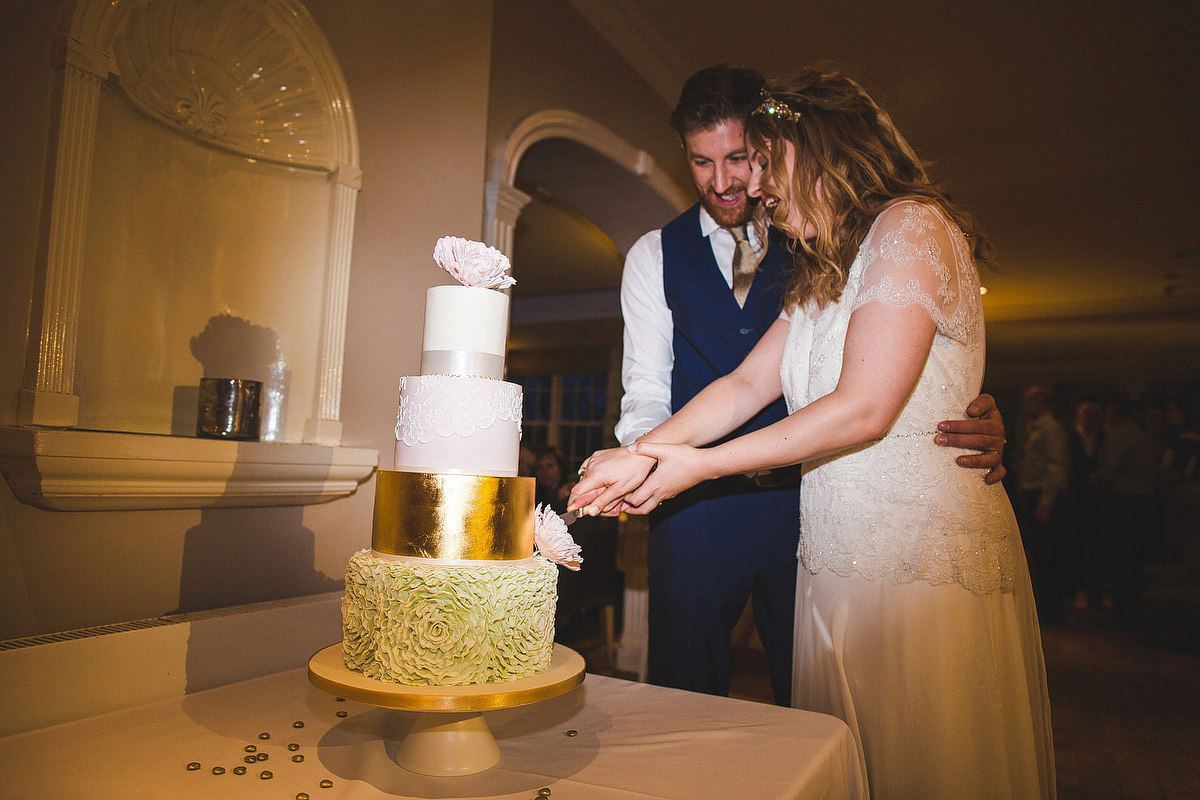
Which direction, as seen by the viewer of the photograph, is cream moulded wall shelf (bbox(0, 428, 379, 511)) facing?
facing the viewer and to the right of the viewer

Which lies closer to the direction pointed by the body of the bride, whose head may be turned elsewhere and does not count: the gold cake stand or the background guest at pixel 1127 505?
the gold cake stand

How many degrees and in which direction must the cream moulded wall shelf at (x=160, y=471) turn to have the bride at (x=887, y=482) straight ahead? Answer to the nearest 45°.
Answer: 0° — it already faces them

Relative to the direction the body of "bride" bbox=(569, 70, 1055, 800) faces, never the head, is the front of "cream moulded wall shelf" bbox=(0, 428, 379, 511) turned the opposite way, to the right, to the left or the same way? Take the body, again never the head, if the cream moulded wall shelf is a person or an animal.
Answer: the opposite way

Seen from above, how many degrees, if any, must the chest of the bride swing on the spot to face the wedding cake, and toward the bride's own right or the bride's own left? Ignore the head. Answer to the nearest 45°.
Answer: approximately 45° to the bride's own left

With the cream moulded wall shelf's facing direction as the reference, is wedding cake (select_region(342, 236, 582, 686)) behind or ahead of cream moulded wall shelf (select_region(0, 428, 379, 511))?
ahead

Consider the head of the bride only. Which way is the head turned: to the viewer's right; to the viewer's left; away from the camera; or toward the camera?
to the viewer's left

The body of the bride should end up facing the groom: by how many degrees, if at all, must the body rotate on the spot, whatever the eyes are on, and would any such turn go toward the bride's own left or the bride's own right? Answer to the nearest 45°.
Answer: approximately 45° to the bride's own right

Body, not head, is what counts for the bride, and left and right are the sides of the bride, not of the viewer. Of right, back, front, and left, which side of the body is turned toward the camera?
left

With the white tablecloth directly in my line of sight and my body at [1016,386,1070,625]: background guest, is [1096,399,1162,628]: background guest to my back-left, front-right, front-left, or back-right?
back-left

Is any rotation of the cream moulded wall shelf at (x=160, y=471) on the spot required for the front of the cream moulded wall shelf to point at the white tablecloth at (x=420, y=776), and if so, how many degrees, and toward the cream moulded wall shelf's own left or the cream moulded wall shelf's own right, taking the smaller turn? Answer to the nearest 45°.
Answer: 0° — it already faces it

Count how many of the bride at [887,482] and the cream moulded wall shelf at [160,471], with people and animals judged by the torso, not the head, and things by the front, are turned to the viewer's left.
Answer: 1
